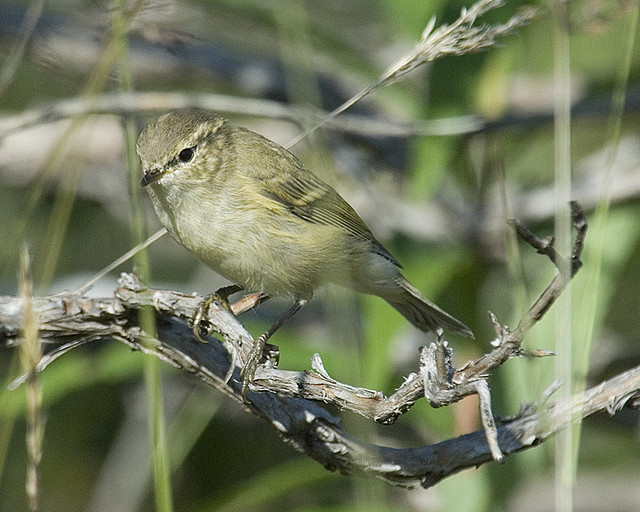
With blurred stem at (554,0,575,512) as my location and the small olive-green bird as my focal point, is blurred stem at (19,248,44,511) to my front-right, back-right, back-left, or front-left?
front-left

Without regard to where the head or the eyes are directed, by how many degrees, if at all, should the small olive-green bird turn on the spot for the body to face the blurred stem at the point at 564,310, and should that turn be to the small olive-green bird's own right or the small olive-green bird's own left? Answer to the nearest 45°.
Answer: approximately 90° to the small olive-green bird's own left

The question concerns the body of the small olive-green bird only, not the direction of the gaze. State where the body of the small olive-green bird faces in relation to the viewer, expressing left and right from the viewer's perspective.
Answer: facing the viewer and to the left of the viewer
